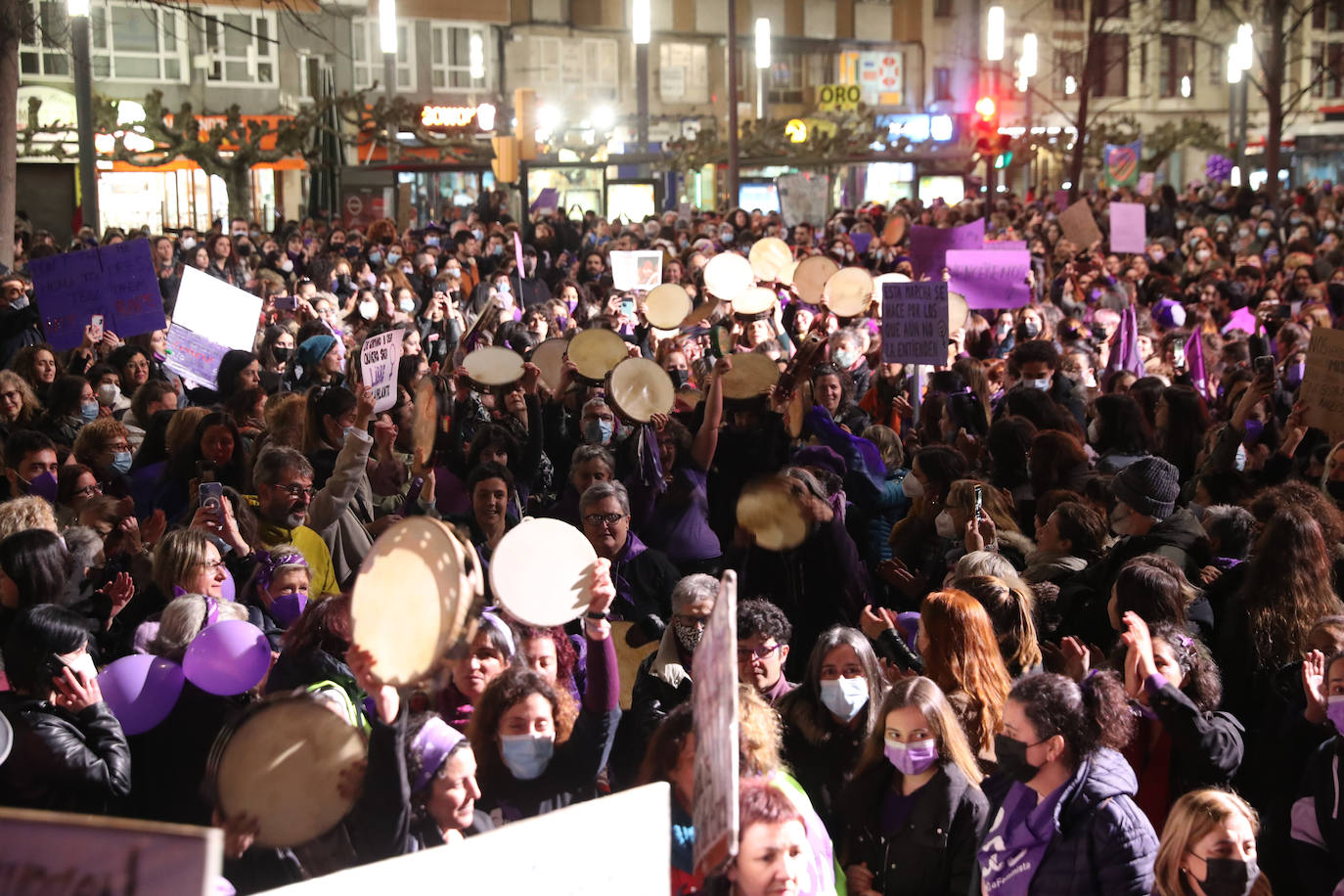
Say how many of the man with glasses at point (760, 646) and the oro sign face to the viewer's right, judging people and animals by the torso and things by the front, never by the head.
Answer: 0

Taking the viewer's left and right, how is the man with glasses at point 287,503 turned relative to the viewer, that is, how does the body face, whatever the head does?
facing the viewer and to the right of the viewer

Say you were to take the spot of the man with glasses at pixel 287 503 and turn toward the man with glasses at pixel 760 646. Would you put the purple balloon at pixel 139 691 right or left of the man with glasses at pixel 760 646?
right

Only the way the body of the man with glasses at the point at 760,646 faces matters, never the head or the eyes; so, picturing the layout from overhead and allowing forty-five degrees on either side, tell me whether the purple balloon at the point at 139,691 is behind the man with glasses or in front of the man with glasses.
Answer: in front

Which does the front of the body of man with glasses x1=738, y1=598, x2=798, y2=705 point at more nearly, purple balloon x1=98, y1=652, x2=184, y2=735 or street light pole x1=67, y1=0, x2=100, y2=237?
the purple balloon

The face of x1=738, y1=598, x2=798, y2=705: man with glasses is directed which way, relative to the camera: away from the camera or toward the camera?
toward the camera

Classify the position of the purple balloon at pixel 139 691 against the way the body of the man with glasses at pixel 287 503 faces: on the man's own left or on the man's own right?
on the man's own right

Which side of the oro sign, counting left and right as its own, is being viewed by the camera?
front

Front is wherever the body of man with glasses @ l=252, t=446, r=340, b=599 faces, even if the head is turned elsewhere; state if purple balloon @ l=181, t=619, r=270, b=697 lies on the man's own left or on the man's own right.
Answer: on the man's own right

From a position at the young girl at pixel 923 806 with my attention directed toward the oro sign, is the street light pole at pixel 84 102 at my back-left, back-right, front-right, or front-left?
front-left

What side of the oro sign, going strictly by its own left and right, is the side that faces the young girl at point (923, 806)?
front

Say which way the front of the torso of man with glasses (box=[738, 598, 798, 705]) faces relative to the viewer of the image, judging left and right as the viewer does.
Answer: facing the viewer and to the left of the viewer

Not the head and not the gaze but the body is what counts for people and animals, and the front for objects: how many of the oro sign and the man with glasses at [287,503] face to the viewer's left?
0
